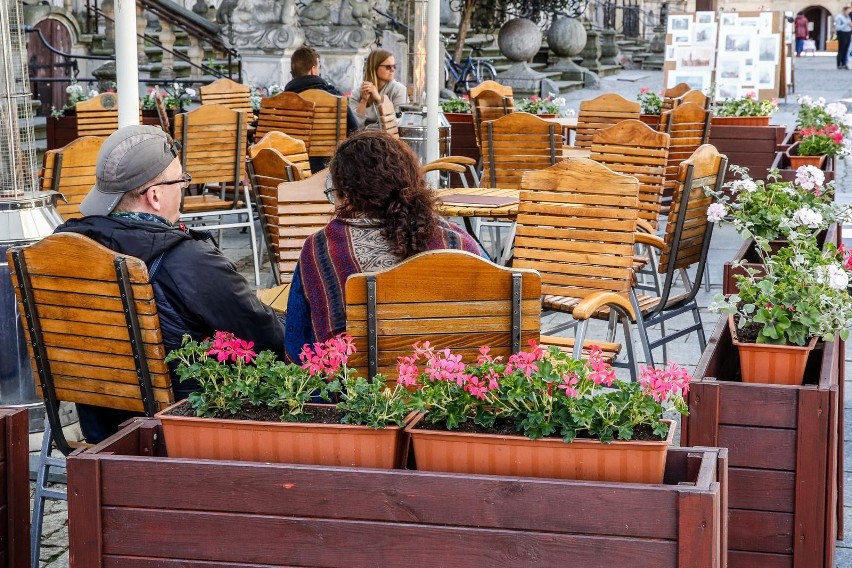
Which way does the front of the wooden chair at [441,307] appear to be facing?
away from the camera

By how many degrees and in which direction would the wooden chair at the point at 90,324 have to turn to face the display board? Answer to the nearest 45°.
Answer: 0° — it already faces it

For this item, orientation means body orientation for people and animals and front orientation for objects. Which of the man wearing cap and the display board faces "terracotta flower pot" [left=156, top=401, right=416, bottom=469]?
the display board

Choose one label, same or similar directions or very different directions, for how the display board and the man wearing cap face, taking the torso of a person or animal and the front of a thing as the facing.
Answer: very different directions

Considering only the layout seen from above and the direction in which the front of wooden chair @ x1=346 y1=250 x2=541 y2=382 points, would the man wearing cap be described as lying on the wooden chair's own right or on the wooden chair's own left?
on the wooden chair's own left

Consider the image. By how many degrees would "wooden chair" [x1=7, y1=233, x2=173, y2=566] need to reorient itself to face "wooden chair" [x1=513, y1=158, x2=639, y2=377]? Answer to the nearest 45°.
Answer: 0° — it already faces it

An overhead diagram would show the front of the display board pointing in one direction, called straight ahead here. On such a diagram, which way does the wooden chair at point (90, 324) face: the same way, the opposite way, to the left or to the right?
the opposite way

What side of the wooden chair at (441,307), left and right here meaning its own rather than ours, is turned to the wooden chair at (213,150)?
front

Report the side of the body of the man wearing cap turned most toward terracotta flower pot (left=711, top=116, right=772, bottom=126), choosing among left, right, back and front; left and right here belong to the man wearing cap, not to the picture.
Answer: front

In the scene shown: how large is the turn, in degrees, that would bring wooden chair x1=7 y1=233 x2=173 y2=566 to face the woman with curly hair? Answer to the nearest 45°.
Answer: approximately 45° to its right

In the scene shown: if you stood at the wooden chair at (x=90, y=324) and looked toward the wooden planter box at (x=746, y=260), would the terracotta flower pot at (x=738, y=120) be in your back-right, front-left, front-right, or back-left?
front-left

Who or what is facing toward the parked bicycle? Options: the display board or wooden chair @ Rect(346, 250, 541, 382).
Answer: the wooden chair

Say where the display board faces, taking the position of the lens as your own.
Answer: facing the viewer

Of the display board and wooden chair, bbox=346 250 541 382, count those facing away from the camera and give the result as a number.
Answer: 1

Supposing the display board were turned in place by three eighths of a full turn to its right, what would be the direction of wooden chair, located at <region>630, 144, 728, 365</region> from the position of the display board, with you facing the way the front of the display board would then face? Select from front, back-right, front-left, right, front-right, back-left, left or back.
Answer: back-left

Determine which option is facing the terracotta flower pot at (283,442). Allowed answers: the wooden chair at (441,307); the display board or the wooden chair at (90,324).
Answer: the display board

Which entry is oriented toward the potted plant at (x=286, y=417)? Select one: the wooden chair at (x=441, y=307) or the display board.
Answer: the display board

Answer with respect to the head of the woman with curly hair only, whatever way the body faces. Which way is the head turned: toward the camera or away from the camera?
away from the camera

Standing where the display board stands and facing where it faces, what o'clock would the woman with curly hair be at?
The woman with curly hair is roughly at 12 o'clock from the display board.

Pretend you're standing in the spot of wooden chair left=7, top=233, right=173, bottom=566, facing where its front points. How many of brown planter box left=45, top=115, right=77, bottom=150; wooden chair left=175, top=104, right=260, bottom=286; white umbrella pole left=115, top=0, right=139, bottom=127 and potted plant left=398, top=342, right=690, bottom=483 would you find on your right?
1

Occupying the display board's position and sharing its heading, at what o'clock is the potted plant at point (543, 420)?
The potted plant is roughly at 12 o'clock from the display board.

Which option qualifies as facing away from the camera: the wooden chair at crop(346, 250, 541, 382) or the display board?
the wooden chair

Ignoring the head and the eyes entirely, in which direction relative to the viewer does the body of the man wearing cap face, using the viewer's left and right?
facing away from the viewer and to the right of the viewer
